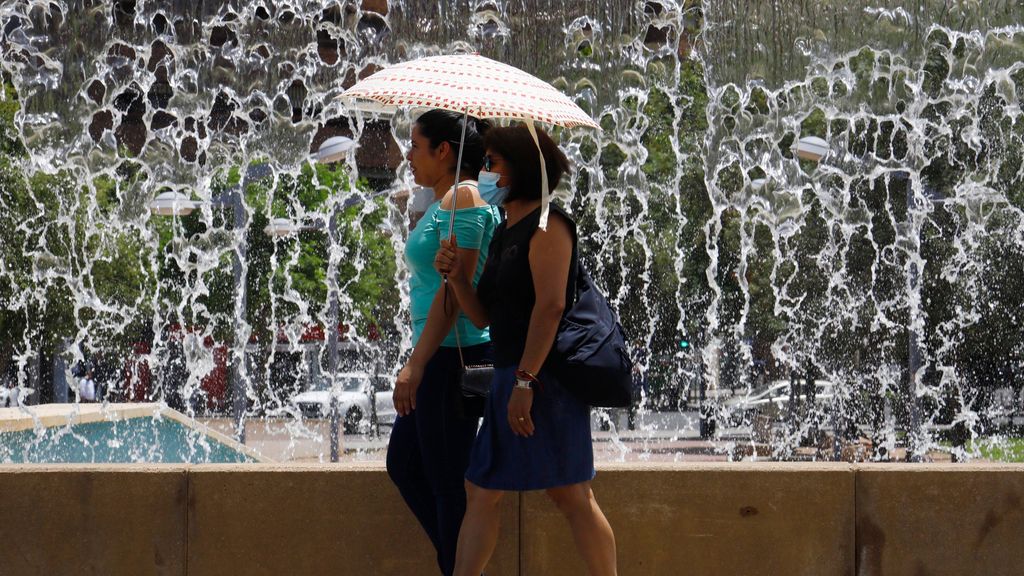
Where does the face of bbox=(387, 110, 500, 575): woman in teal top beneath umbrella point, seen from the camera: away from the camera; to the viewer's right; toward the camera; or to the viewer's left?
to the viewer's left

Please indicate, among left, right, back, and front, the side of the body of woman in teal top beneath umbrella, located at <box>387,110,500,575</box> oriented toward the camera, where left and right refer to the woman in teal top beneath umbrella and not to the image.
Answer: left

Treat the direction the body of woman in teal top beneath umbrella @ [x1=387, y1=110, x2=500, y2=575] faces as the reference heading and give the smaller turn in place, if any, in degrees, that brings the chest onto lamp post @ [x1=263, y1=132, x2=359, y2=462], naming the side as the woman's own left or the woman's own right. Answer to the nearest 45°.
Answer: approximately 90° to the woman's own right

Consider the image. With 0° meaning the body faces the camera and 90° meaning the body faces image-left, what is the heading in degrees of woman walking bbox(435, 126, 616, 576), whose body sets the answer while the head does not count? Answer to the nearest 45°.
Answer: approximately 90°

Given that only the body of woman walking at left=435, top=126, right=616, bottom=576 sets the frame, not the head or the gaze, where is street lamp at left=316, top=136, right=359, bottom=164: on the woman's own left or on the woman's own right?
on the woman's own right

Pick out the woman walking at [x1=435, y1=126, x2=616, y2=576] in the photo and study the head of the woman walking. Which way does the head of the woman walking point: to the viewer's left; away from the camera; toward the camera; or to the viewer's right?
to the viewer's left

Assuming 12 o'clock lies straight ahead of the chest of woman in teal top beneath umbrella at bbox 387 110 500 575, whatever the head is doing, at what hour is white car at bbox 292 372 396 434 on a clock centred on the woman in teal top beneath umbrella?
The white car is roughly at 3 o'clock from the woman in teal top beneath umbrella.

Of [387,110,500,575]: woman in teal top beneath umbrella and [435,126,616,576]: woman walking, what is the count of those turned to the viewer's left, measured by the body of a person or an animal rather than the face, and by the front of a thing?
2

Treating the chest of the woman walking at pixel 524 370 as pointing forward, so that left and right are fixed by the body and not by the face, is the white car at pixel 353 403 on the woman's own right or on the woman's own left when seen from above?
on the woman's own right
